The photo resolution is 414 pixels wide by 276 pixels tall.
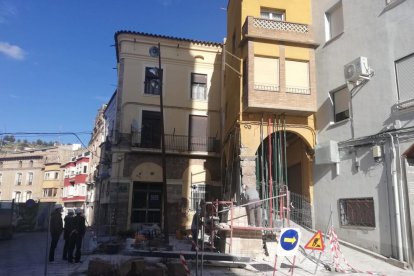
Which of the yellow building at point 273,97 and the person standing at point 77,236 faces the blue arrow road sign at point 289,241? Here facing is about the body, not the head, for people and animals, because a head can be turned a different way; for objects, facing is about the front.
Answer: the yellow building

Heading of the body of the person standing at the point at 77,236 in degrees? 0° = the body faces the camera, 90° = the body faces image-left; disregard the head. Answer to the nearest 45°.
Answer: approximately 180°

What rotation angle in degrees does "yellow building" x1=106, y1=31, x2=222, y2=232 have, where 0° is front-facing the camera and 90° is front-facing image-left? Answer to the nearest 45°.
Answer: approximately 0°

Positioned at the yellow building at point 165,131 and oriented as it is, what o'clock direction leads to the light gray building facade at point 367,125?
The light gray building facade is roughly at 11 o'clock from the yellow building.

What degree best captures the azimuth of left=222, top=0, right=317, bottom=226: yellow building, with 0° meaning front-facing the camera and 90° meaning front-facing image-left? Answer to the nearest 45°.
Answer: approximately 0°

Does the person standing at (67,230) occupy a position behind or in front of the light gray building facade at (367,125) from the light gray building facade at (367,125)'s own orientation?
in front

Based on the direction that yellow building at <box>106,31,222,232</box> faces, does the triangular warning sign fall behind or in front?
in front

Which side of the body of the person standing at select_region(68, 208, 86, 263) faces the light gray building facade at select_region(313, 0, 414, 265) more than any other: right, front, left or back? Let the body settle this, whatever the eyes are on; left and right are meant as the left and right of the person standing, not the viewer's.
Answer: right

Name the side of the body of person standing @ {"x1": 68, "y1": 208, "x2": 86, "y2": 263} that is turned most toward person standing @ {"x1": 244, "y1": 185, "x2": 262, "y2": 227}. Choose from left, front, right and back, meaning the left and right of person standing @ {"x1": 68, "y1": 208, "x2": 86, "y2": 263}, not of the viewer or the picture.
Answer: right

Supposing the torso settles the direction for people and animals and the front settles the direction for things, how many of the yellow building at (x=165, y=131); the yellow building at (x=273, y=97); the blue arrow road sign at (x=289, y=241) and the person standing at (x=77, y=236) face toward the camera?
3
